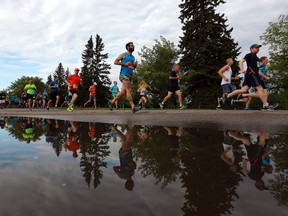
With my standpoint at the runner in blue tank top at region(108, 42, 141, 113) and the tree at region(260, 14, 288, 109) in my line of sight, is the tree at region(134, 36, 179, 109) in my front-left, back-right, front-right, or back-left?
front-left

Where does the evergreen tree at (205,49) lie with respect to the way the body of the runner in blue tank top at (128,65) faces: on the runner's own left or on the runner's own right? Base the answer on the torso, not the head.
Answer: on the runner's own left

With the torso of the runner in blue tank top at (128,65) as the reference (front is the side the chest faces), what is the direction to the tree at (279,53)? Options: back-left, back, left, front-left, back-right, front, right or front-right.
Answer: left

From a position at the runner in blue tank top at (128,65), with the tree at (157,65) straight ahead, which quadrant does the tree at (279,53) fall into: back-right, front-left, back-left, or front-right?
front-right

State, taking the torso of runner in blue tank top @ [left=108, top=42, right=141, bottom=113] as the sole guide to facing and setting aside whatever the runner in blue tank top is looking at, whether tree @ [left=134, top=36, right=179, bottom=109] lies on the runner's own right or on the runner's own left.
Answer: on the runner's own left
